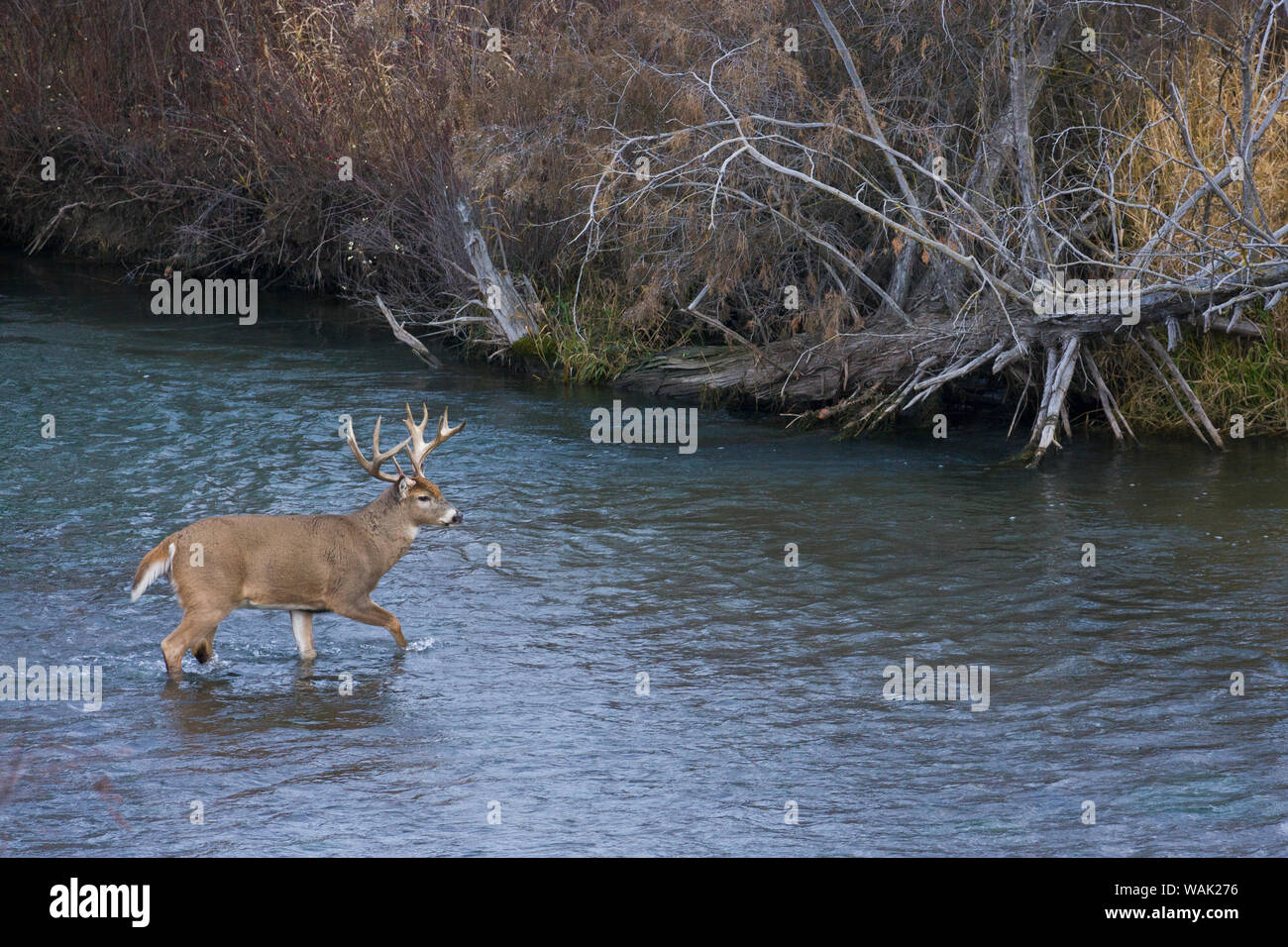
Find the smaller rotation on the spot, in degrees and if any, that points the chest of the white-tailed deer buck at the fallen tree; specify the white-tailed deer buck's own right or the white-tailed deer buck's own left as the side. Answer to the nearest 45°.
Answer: approximately 45° to the white-tailed deer buck's own left

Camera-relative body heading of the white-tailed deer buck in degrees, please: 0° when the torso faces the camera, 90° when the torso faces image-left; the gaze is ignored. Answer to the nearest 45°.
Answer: approximately 270°

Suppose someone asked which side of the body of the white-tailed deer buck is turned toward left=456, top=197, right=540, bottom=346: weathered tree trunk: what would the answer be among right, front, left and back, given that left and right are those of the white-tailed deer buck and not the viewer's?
left
